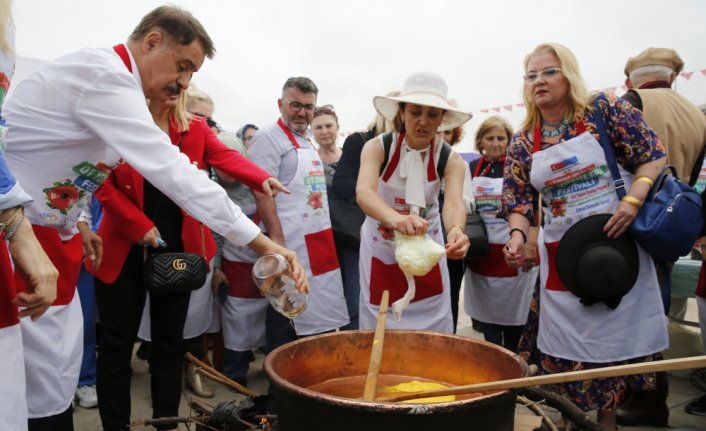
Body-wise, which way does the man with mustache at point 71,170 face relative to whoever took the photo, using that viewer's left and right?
facing to the right of the viewer

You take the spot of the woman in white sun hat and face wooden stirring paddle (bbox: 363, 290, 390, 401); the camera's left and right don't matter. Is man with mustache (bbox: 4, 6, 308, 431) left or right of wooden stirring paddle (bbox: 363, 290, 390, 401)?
right

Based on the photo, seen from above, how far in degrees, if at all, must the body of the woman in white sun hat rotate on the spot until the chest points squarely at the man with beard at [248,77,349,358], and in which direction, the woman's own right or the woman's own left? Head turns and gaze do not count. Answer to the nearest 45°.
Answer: approximately 135° to the woman's own right

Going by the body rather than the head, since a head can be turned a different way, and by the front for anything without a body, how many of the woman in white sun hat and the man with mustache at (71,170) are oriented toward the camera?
1

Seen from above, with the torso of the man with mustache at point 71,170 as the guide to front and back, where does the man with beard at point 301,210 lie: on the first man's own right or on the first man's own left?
on the first man's own left

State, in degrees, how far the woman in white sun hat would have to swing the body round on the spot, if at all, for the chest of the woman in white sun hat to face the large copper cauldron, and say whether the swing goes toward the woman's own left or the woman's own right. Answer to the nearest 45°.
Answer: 0° — they already face it
